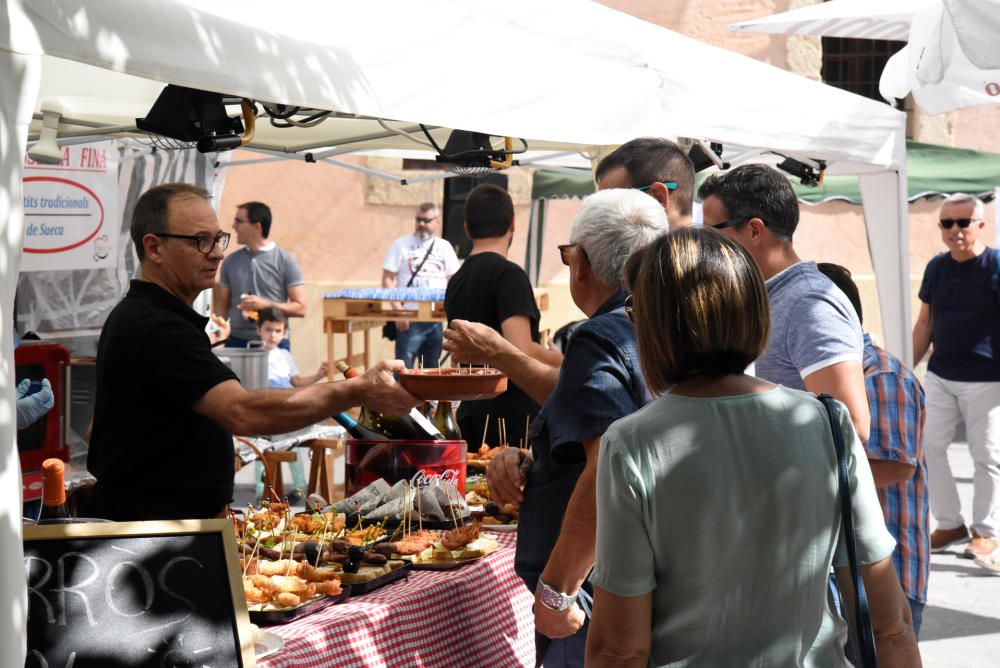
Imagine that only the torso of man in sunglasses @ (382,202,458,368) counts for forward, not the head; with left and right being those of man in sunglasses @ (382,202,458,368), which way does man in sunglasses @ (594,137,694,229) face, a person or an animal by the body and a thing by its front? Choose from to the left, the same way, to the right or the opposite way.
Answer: to the right

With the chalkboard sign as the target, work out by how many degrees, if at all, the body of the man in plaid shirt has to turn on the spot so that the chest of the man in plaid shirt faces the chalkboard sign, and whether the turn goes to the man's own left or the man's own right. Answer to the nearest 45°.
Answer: approximately 45° to the man's own left

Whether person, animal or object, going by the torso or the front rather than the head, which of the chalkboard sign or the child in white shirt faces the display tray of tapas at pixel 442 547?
the child in white shirt

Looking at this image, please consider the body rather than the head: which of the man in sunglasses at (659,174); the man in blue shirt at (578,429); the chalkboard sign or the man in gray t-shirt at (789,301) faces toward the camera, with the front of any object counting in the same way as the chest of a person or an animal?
the chalkboard sign

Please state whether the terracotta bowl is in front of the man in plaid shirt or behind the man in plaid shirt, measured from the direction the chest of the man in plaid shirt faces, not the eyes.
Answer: in front

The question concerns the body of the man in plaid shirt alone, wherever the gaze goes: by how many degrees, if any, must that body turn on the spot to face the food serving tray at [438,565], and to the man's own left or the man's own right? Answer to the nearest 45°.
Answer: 0° — they already face it

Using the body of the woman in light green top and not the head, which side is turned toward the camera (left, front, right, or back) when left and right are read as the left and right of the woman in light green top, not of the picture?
back

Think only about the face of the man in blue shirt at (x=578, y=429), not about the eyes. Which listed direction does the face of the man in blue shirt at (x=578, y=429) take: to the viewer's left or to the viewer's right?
to the viewer's left

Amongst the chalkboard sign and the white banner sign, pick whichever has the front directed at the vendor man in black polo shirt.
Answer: the white banner sign

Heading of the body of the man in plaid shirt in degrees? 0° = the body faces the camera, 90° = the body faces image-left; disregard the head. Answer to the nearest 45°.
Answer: approximately 90°

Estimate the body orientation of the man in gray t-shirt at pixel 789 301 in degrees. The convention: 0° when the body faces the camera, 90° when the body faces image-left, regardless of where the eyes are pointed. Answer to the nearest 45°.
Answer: approximately 90°

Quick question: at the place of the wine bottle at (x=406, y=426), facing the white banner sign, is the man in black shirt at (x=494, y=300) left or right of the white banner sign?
right

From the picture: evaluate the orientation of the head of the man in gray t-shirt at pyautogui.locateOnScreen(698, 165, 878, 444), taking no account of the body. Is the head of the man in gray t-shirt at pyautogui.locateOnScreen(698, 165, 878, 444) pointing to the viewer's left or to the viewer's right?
to the viewer's left

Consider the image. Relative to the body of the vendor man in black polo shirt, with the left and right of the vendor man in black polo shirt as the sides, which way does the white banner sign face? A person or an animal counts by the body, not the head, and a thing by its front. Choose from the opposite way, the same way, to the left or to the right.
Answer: to the right

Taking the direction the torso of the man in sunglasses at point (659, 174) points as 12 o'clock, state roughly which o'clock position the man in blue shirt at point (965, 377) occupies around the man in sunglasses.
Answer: The man in blue shirt is roughly at 4 o'clock from the man in sunglasses.
